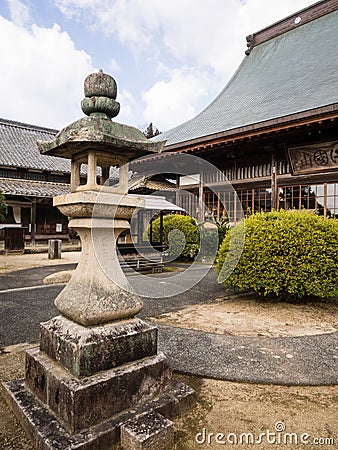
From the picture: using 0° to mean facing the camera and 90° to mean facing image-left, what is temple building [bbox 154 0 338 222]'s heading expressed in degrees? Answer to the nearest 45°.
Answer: approximately 45°

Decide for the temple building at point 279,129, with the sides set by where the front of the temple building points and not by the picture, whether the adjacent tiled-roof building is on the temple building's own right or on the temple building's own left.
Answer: on the temple building's own right

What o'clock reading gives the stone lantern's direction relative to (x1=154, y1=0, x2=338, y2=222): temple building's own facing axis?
The stone lantern is roughly at 11 o'clock from the temple building.

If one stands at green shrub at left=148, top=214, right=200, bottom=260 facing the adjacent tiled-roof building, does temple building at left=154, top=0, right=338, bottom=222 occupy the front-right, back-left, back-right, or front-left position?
back-right

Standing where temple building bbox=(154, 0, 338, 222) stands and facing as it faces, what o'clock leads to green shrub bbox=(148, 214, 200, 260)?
The green shrub is roughly at 2 o'clock from the temple building.

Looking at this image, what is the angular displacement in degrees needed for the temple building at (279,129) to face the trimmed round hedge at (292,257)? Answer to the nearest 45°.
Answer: approximately 45° to its left
